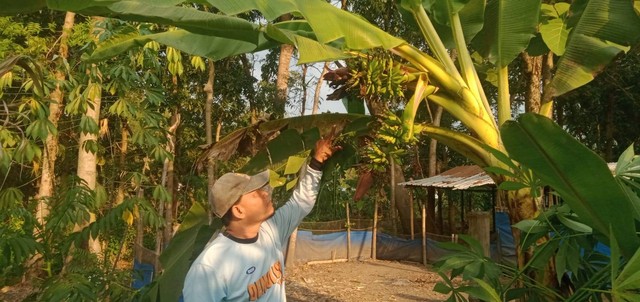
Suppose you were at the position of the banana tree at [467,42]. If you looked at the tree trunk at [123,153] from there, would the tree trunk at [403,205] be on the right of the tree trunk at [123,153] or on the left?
right

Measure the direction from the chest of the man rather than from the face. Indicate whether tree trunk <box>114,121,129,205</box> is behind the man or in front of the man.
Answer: behind

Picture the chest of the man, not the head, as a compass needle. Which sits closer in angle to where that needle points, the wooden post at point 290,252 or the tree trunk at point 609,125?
the tree trunk

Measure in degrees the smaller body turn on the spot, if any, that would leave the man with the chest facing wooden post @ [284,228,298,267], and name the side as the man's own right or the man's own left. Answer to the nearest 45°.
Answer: approximately 135° to the man's own left

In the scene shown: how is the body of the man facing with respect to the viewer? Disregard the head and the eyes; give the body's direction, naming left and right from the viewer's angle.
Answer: facing the viewer and to the right of the viewer

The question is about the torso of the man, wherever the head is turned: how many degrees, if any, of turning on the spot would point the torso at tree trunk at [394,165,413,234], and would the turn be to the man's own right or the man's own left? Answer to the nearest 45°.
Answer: approximately 135° to the man's own left

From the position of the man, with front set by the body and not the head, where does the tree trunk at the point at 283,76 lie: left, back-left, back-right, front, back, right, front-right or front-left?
back-left

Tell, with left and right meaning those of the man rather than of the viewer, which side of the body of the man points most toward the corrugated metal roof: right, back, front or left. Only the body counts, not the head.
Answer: left

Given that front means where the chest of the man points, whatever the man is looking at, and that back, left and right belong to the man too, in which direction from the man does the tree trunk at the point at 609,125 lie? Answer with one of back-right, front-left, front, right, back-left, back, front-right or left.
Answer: left

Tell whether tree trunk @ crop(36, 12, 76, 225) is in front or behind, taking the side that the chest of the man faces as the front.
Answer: behind

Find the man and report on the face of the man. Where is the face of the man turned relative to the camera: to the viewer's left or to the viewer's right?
to the viewer's right

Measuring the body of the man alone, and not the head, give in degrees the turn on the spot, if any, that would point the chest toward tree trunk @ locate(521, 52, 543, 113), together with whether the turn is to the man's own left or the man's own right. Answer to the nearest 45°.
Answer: approximately 90° to the man's own left
